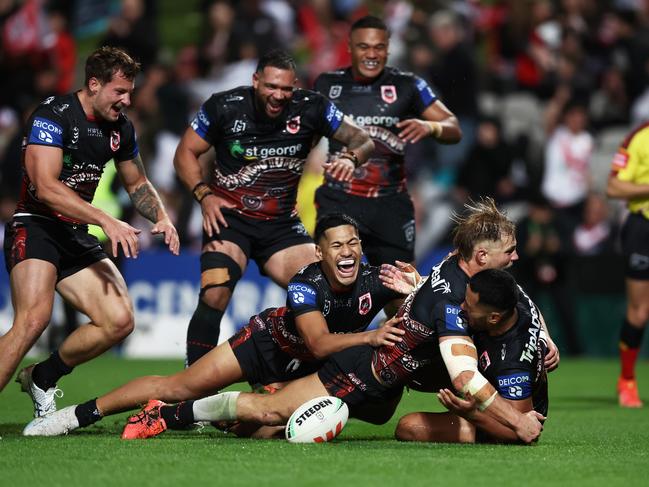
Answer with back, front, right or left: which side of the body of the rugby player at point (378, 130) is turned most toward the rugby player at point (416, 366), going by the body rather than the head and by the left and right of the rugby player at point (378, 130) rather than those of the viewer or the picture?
front

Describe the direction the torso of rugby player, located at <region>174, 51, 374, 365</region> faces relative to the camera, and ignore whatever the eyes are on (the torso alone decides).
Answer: toward the camera

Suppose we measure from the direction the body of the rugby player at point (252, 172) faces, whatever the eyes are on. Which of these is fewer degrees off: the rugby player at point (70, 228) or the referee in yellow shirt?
the rugby player

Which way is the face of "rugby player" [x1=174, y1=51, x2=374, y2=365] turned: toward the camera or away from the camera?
toward the camera

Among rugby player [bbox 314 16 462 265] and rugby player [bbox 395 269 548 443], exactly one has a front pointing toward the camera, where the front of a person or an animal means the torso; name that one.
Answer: rugby player [bbox 314 16 462 265]

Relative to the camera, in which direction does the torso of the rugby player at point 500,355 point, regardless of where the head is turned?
to the viewer's left

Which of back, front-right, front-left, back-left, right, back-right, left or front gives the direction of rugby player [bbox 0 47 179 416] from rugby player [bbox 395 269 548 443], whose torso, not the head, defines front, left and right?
front

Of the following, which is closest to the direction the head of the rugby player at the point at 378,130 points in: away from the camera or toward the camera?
toward the camera

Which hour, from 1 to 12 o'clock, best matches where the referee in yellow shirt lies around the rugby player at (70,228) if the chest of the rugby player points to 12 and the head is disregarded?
The referee in yellow shirt is roughly at 10 o'clock from the rugby player.

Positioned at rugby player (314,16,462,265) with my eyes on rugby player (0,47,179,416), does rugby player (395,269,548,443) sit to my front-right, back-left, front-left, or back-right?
front-left

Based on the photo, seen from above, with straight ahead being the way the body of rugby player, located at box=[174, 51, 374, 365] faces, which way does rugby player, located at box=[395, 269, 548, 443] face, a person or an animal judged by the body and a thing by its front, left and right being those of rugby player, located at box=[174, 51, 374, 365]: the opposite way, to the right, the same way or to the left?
to the right

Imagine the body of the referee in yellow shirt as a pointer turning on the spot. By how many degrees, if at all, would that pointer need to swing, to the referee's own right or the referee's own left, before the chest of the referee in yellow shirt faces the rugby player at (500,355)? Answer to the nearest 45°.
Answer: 0° — they already face them

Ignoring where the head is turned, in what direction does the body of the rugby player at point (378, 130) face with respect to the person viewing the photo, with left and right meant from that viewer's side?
facing the viewer
